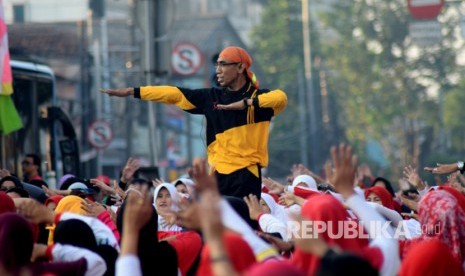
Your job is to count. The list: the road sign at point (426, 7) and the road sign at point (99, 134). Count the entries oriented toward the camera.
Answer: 2

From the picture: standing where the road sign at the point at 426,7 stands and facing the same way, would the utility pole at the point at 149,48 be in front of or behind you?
in front

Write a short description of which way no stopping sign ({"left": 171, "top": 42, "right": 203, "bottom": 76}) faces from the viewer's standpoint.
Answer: facing the viewer

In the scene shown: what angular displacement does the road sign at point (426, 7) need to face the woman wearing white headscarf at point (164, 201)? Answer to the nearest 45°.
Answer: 0° — it already faces them

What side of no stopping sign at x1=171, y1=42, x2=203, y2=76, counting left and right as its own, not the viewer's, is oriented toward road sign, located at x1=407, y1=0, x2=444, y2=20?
left

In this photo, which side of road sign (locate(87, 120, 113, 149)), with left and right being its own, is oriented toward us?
front

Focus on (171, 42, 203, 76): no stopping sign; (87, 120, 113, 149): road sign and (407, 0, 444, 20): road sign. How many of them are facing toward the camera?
3

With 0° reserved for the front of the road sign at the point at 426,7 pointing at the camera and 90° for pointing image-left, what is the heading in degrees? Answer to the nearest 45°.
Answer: approximately 0°

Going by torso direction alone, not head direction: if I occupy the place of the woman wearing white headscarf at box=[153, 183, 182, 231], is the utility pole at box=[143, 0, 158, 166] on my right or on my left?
on my right

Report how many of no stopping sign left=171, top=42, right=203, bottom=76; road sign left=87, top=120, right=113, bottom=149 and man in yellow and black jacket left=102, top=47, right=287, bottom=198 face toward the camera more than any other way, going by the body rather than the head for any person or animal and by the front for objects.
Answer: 3
